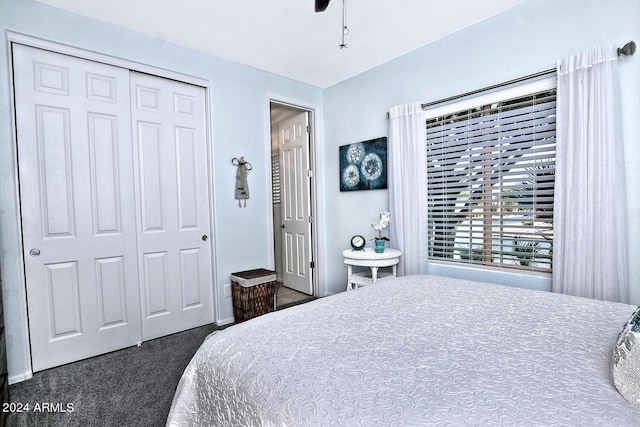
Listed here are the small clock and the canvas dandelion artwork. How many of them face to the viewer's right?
0

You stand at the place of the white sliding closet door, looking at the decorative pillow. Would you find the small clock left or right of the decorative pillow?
left

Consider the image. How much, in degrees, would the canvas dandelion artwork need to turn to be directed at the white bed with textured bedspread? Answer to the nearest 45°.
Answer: approximately 45° to its left

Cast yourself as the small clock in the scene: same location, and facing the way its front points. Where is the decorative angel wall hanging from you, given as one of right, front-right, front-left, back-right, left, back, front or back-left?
right

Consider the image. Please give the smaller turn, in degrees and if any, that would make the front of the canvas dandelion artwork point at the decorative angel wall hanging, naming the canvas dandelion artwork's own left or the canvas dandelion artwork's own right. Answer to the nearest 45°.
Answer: approximately 45° to the canvas dandelion artwork's own right

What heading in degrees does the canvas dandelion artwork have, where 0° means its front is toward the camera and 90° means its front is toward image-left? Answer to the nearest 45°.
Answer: approximately 45°

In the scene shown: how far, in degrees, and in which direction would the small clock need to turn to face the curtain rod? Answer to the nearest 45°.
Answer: approximately 45° to its left

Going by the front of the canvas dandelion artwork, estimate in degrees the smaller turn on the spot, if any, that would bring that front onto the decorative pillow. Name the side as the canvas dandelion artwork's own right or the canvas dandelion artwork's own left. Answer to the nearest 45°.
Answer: approximately 45° to the canvas dandelion artwork's own left

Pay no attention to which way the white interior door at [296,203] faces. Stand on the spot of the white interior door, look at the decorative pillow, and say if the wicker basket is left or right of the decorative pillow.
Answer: right

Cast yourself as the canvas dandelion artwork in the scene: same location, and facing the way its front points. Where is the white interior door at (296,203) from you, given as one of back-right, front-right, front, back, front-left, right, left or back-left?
right

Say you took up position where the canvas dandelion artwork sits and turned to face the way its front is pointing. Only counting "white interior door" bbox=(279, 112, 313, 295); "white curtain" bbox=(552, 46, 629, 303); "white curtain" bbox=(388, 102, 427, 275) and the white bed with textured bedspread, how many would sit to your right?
1

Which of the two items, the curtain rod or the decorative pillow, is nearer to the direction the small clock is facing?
the decorative pillow

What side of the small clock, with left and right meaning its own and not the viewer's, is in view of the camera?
front

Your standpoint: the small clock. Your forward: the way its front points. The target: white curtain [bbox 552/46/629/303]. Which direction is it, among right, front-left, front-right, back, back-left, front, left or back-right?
front-left

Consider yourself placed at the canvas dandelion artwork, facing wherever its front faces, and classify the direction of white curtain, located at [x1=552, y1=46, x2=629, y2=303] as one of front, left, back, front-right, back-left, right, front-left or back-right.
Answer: left

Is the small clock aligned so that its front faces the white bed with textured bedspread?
yes

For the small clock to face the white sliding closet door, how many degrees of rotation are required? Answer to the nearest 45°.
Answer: approximately 90° to its right
